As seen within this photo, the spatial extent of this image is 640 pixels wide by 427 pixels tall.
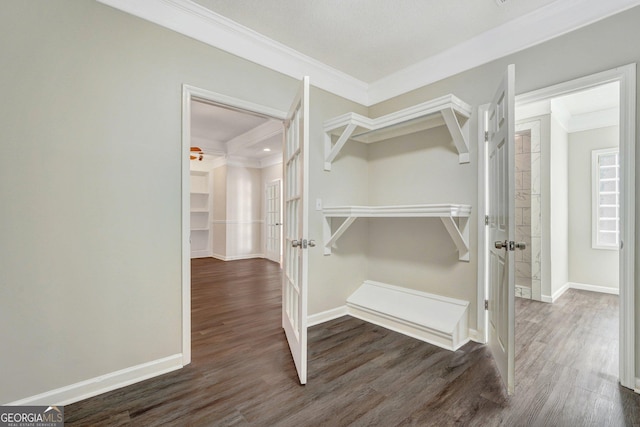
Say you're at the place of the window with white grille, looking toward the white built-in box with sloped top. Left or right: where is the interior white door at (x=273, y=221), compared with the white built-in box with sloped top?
right

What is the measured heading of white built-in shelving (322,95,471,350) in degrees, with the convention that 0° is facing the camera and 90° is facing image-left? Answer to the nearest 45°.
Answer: approximately 45°

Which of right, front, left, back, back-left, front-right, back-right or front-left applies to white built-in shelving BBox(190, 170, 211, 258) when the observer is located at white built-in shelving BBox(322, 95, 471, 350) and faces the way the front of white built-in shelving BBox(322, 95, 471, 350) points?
right

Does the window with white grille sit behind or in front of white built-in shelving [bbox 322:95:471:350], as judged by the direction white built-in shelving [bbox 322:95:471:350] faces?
behind

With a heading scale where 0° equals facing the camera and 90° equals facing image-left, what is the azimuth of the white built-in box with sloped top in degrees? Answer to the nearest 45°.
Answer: approximately 45°

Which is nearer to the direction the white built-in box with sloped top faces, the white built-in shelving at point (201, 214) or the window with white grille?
the white built-in shelving

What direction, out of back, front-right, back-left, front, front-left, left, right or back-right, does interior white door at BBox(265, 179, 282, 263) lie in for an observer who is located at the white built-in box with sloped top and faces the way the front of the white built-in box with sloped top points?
right

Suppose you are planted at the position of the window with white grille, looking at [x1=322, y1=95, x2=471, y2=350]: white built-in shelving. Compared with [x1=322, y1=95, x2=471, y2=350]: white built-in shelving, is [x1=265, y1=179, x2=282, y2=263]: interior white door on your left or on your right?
right

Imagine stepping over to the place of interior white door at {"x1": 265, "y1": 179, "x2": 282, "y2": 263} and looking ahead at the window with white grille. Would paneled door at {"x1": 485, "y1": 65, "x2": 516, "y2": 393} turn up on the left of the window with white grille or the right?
right

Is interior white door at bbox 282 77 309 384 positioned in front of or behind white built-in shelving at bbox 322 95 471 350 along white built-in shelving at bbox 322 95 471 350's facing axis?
in front

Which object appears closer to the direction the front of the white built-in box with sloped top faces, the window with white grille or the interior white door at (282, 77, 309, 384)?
the interior white door

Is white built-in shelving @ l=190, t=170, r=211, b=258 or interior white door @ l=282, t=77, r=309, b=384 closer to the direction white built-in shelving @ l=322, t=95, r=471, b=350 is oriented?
the interior white door

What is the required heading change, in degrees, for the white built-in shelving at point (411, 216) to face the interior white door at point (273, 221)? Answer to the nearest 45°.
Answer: approximately 90° to its right
